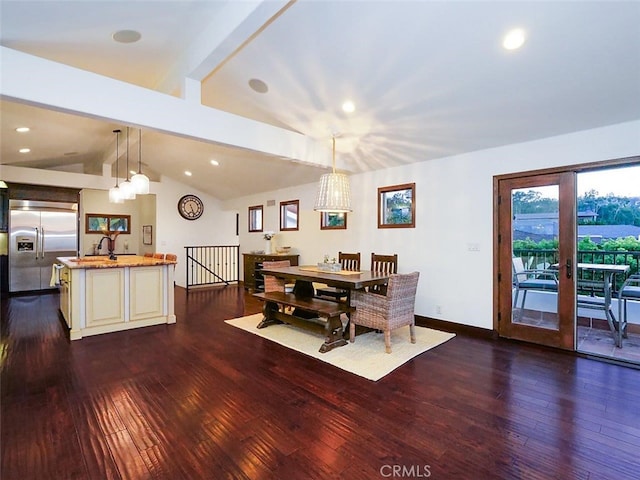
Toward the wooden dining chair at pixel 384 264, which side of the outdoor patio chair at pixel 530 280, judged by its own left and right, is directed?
back

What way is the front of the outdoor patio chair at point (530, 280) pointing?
to the viewer's right

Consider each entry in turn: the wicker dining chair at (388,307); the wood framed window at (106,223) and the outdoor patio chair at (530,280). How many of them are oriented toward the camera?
1

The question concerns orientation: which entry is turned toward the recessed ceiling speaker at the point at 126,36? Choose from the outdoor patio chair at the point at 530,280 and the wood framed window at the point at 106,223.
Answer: the wood framed window

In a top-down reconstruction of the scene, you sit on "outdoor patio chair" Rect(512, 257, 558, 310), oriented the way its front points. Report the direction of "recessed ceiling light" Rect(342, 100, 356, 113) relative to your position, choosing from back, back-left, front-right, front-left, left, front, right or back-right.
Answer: back-right

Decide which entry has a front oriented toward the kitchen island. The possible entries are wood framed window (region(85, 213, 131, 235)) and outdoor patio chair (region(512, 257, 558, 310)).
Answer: the wood framed window

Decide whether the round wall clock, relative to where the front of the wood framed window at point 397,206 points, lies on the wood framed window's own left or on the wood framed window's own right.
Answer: on the wood framed window's own right

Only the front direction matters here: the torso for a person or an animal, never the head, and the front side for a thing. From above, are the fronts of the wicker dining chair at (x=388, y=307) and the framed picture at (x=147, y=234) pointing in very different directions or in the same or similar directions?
very different directions

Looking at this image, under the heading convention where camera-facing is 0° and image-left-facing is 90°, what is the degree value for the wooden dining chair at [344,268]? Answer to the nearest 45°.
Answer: approximately 45°

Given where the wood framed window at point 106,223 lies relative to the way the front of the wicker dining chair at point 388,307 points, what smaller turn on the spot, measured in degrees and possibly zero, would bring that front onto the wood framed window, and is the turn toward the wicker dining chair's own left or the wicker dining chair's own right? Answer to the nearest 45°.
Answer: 0° — it already faces it

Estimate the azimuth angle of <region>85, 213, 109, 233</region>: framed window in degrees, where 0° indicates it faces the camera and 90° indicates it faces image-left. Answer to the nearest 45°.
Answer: approximately 0°

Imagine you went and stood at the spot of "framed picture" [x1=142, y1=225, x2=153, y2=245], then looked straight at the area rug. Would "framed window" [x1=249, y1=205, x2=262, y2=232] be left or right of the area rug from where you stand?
left
